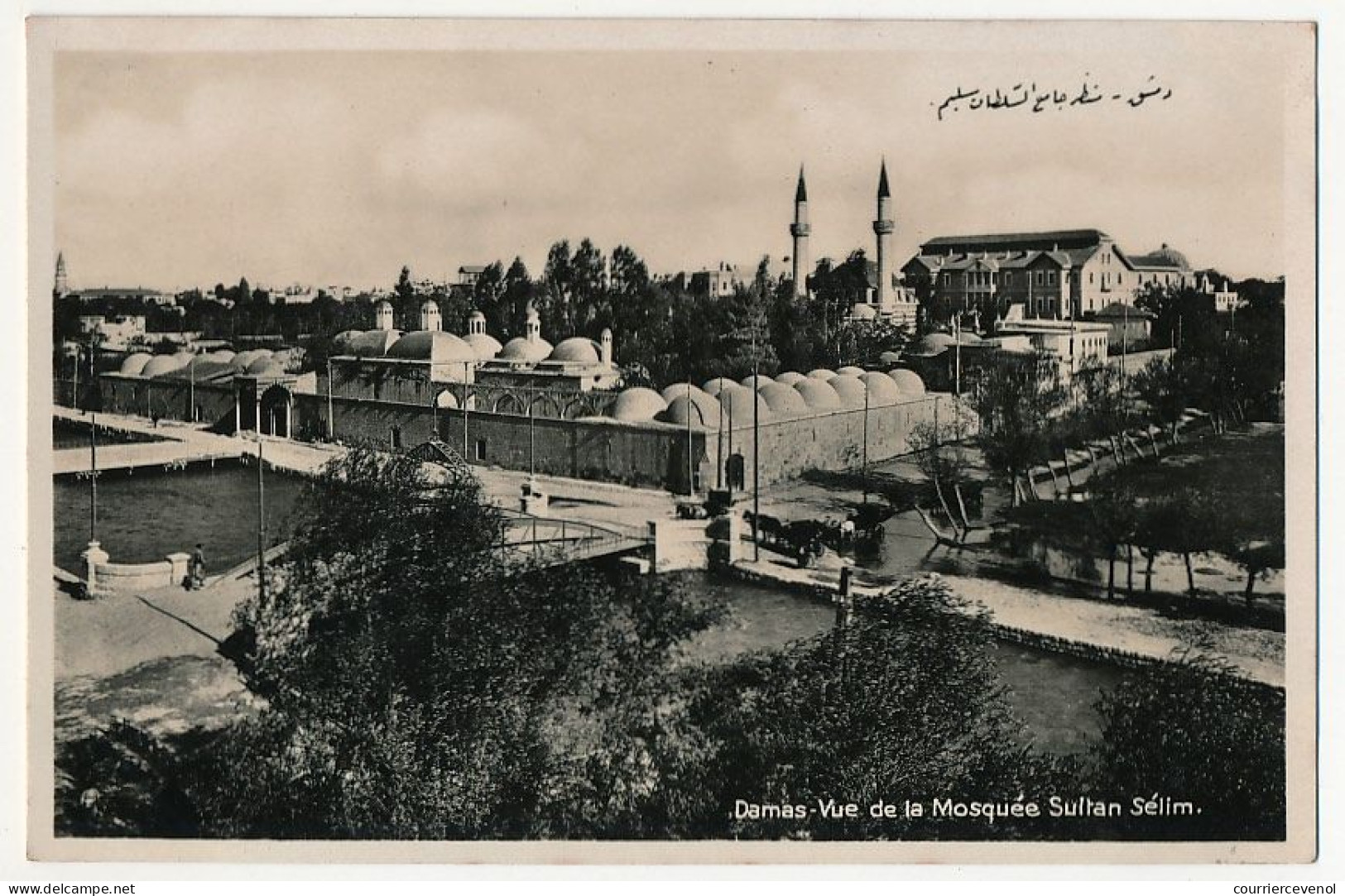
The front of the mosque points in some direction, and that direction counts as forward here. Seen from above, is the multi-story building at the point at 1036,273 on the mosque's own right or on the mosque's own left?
on the mosque's own left

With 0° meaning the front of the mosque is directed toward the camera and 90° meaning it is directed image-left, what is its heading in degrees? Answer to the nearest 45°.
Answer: approximately 45°
